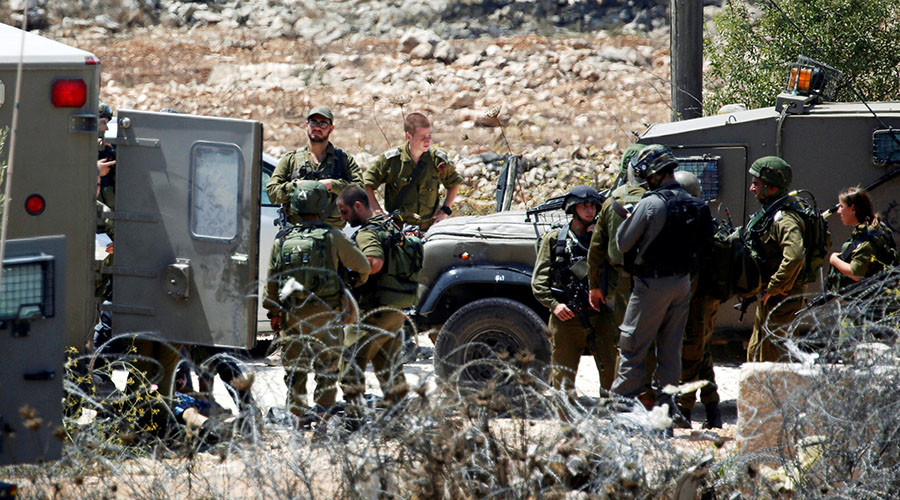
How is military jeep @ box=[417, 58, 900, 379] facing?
to the viewer's left

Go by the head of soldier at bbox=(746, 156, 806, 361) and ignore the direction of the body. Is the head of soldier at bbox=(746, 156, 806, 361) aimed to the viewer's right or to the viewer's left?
to the viewer's left

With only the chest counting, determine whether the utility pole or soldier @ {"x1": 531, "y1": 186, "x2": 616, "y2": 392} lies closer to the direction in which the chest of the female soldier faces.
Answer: the soldier

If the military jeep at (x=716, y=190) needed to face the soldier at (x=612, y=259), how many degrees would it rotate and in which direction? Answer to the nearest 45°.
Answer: approximately 45° to its left

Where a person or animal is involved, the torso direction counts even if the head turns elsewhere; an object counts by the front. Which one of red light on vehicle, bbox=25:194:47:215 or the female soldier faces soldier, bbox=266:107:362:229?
the female soldier

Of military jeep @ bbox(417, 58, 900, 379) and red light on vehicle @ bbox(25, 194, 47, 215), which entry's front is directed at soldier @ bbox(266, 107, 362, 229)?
the military jeep

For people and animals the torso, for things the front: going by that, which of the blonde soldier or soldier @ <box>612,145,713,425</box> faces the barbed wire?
the blonde soldier

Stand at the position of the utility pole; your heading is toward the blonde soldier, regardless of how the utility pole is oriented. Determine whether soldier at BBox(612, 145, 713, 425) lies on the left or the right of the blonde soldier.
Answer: left

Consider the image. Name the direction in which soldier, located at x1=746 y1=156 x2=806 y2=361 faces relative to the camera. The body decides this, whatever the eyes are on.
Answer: to the viewer's left

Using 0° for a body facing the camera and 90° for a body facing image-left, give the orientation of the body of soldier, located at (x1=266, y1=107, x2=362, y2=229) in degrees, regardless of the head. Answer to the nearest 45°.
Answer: approximately 0°

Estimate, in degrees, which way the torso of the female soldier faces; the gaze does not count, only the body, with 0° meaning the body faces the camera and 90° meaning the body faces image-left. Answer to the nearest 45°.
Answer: approximately 90°

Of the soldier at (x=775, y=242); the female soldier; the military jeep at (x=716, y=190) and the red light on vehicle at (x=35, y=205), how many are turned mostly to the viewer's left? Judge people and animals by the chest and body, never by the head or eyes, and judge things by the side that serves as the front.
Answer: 3
